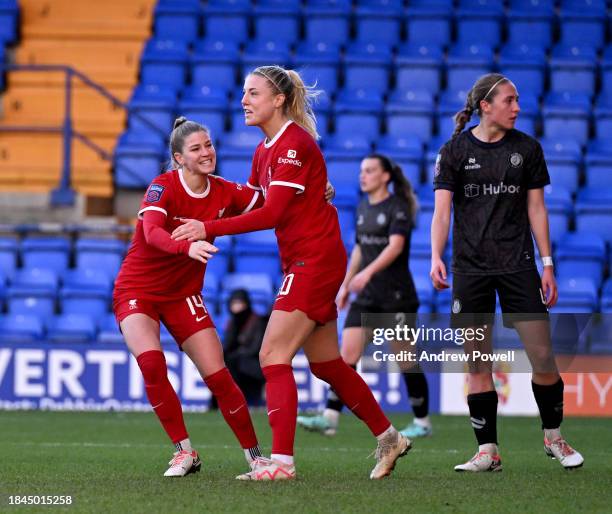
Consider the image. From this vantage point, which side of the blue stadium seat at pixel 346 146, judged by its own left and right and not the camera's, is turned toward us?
front

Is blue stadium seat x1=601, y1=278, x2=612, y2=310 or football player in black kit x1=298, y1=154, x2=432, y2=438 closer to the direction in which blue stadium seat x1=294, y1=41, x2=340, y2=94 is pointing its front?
the football player in black kit

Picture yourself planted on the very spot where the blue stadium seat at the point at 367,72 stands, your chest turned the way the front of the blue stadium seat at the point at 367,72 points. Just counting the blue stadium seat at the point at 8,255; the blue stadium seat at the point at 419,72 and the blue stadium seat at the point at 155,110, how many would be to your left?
1

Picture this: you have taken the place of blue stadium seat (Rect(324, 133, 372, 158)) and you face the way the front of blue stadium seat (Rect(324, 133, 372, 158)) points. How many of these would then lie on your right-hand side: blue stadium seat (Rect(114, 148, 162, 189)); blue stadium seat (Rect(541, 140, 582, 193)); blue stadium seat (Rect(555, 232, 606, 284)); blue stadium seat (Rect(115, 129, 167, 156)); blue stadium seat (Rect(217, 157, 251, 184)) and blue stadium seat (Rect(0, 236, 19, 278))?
4

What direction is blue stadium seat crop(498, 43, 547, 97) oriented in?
toward the camera

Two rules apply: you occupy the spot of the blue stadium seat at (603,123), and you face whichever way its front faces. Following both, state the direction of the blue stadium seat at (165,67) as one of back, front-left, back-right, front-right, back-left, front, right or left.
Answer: right

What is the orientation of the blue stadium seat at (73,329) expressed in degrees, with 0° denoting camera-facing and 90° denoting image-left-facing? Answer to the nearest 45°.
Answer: approximately 0°

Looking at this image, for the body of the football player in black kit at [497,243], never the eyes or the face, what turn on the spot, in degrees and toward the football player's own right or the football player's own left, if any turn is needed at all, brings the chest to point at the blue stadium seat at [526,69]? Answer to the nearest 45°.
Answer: approximately 180°

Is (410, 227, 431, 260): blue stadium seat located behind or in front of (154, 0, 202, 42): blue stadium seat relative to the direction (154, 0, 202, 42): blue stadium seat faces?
in front

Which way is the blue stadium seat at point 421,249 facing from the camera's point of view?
toward the camera

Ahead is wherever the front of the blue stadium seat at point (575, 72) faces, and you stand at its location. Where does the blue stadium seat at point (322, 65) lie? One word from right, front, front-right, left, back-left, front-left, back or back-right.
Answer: right

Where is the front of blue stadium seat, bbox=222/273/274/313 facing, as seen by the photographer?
facing the viewer
